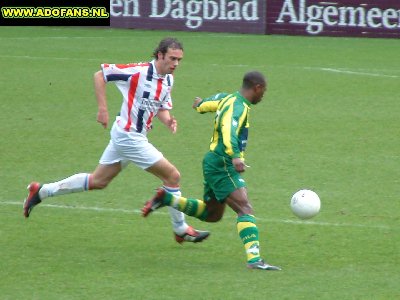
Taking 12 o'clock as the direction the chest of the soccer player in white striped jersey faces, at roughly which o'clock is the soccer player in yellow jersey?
The soccer player in yellow jersey is roughly at 12 o'clock from the soccer player in white striped jersey.

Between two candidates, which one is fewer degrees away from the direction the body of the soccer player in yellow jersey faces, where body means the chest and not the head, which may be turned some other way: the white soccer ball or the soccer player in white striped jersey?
the white soccer ball

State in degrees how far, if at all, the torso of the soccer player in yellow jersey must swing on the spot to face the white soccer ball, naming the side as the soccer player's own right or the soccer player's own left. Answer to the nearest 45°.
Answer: approximately 45° to the soccer player's own left

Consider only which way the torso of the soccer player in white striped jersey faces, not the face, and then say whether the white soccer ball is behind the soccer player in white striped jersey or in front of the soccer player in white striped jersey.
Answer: in front

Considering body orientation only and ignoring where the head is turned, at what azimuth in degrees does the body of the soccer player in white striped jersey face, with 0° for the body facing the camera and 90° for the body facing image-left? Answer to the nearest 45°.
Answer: approximately 315°

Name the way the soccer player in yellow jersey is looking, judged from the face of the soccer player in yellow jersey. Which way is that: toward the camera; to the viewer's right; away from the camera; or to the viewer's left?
to the viewer's right

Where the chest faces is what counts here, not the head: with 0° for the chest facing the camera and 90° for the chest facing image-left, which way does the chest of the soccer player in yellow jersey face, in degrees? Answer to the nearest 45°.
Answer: approximately 270°

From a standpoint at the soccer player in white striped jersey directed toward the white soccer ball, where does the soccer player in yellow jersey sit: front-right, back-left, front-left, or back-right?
front-right

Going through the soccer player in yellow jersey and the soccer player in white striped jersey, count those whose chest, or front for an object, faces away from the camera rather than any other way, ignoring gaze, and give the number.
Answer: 0
